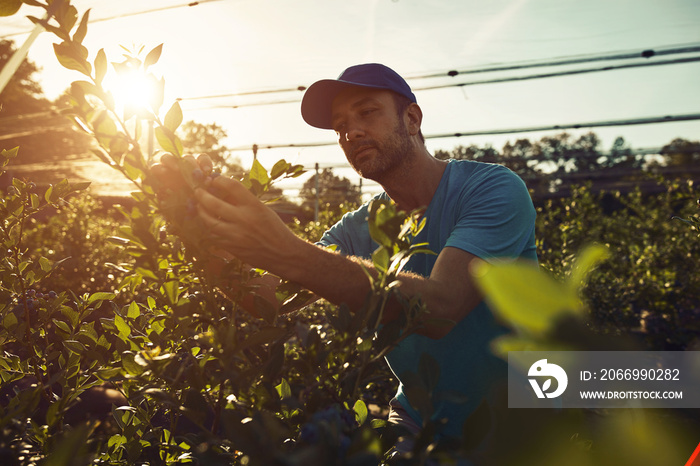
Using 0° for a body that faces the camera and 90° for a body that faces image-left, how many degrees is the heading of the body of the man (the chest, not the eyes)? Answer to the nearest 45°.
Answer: approximately 45°

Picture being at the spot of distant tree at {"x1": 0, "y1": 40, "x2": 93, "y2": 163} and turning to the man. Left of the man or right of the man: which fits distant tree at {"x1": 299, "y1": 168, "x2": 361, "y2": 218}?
left

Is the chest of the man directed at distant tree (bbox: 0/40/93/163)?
no

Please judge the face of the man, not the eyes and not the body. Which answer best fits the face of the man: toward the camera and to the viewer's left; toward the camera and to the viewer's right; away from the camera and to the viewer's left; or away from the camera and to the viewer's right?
toward the camera and to the viewer's left

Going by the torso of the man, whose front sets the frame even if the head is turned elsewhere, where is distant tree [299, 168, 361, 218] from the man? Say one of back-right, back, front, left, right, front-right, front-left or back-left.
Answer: back-right
